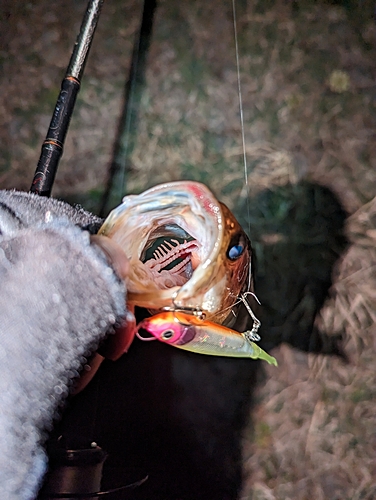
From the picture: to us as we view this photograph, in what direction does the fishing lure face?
facing to the left of the viewer
